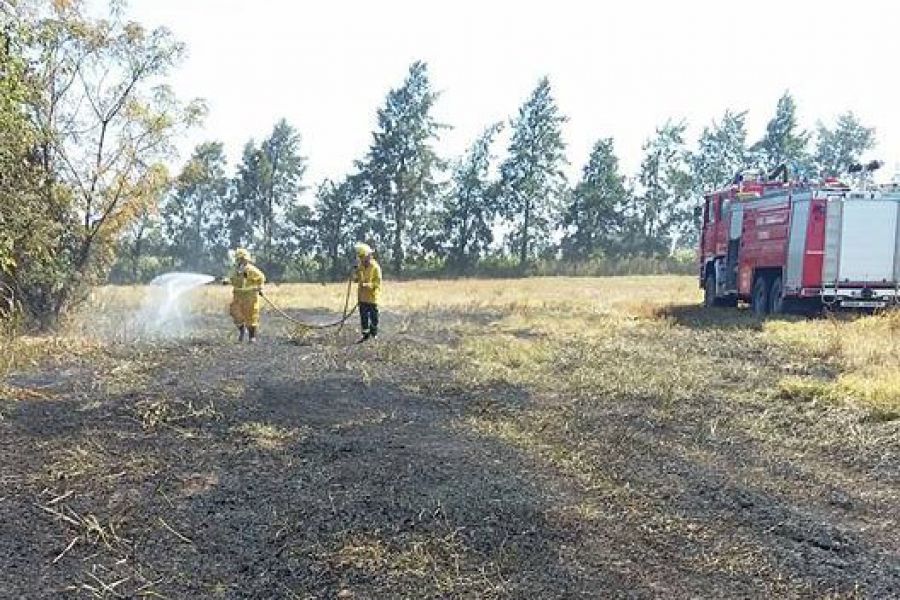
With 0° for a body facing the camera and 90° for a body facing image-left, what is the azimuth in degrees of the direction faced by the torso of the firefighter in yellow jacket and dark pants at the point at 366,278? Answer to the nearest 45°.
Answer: approximately 45°

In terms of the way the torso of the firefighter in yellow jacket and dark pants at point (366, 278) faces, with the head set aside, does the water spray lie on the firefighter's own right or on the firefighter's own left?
on the firefighter's own right

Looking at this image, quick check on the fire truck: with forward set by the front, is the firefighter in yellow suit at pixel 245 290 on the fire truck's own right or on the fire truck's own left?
on the fire truck's own left

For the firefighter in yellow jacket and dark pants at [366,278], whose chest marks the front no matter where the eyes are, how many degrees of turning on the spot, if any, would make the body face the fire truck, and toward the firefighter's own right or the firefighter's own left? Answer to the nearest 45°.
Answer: approximately 135° to the firefighter's own left

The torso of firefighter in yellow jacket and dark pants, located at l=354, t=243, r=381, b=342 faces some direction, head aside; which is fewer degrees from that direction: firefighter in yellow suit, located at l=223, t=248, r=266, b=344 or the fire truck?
the firefighter in yellow suit

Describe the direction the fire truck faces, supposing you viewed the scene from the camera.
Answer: facing away from the viewer and to the left of the viewer
